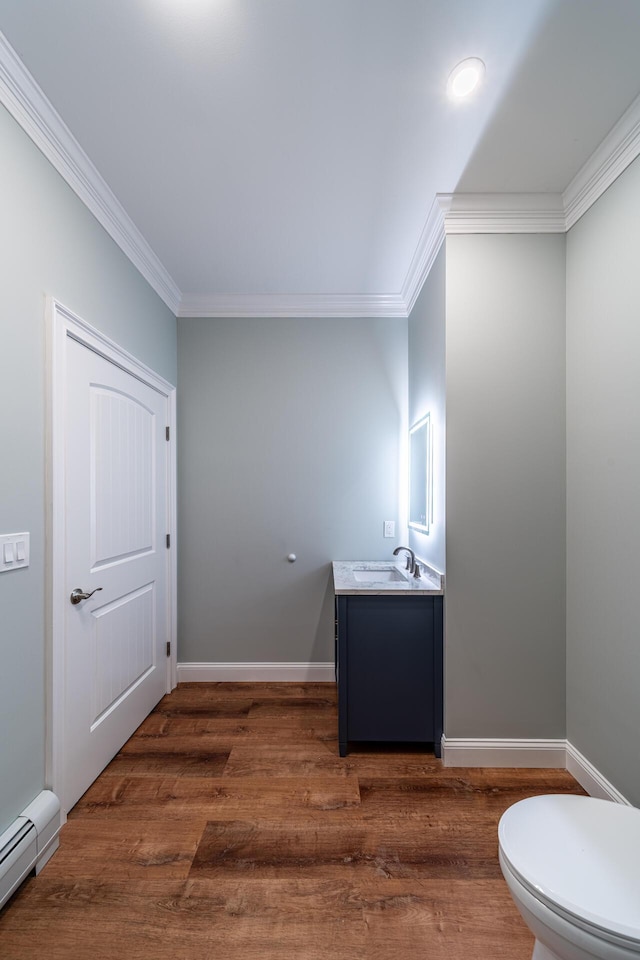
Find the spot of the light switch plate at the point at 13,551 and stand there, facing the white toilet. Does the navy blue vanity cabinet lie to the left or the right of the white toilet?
left

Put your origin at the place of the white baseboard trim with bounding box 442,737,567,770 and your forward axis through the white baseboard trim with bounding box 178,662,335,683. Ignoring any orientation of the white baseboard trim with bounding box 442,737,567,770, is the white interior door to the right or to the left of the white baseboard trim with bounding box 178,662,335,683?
left

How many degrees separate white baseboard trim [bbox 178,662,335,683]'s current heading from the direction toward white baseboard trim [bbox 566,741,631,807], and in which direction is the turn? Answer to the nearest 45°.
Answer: approximately 45° to its left

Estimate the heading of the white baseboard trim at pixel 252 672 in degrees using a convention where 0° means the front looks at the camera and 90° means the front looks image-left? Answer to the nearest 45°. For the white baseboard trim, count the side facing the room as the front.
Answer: approximately 0°

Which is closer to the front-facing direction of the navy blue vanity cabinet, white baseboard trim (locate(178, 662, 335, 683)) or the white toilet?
the white baseboard trim

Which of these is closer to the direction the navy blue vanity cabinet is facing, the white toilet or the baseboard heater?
the baseboard heater

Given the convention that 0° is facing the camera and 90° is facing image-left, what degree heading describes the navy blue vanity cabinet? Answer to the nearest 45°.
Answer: approximately 90°

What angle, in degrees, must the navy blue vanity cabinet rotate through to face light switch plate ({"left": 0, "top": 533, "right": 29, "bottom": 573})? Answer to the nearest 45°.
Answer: approximately 45° to its left

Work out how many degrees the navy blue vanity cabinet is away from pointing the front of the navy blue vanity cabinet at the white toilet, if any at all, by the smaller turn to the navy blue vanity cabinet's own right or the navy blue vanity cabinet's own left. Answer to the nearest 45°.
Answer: approximately 90° to the navy blue vanity cabinet's own left

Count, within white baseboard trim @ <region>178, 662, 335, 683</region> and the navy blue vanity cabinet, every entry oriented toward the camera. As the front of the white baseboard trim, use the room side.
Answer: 1

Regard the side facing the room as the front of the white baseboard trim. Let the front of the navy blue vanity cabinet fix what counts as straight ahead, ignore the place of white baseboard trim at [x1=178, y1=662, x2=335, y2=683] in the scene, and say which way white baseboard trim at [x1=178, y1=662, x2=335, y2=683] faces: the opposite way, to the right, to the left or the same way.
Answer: to the left
